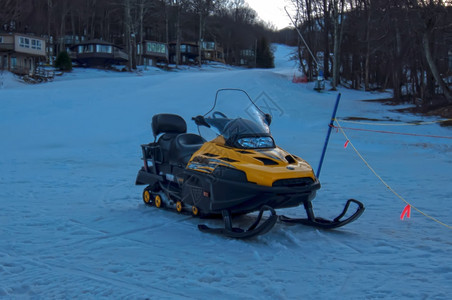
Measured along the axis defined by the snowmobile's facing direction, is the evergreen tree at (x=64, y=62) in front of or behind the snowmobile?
behind

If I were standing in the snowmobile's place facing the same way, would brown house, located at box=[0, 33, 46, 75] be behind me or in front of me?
behind

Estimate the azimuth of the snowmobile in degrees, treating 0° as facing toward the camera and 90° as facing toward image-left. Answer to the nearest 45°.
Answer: approximately 315°
